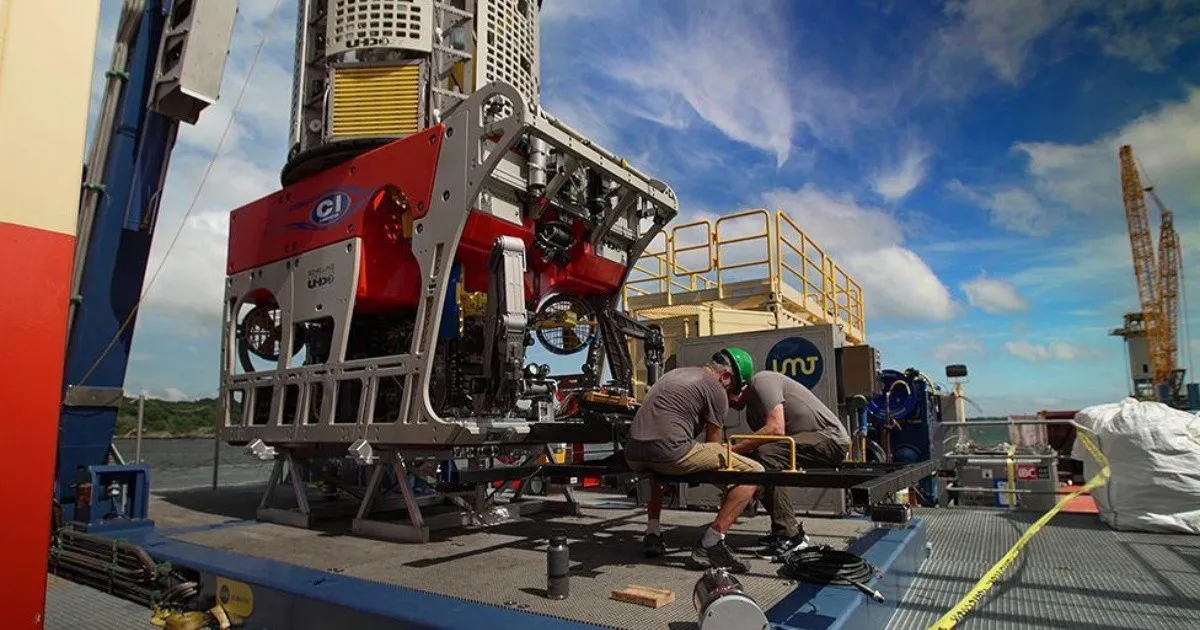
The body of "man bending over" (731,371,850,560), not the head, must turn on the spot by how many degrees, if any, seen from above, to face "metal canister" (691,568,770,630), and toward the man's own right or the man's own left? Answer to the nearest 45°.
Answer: approximately 90° to the man's own left

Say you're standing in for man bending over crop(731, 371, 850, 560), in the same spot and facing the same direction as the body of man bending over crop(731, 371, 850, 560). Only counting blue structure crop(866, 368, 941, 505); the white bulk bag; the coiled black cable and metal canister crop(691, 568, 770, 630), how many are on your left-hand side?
2

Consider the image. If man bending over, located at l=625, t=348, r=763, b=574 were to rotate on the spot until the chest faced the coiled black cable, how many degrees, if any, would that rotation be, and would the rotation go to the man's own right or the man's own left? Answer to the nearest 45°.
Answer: approximately 45° to the man's own right

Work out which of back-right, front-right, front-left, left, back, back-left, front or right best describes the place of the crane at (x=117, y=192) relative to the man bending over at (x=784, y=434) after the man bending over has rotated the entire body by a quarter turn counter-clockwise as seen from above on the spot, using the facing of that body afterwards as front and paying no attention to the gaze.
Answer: right

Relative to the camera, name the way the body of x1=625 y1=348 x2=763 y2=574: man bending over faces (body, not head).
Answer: to the viewer's right

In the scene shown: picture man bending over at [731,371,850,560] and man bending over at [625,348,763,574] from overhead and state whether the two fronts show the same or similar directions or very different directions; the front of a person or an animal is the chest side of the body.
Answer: very different directions

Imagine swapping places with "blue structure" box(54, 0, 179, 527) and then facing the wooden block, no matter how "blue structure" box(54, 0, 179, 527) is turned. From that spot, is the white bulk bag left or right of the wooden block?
left

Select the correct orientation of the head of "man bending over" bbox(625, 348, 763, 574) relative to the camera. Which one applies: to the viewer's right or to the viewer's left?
to the viewer's right

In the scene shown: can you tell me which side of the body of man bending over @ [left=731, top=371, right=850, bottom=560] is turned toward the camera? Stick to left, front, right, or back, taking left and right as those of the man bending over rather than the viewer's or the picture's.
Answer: left

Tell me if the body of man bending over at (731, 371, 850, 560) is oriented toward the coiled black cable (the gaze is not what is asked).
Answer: no

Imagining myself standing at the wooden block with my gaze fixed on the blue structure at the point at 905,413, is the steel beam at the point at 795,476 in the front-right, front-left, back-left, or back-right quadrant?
front-right

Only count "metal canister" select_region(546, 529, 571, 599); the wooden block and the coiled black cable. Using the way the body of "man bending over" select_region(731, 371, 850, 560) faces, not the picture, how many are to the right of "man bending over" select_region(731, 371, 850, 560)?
0

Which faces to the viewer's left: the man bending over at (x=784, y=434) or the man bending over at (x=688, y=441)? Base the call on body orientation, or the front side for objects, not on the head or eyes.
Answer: the man bending over at (x=784, y=434)

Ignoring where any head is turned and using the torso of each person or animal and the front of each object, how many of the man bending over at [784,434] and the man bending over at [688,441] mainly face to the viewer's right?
1
